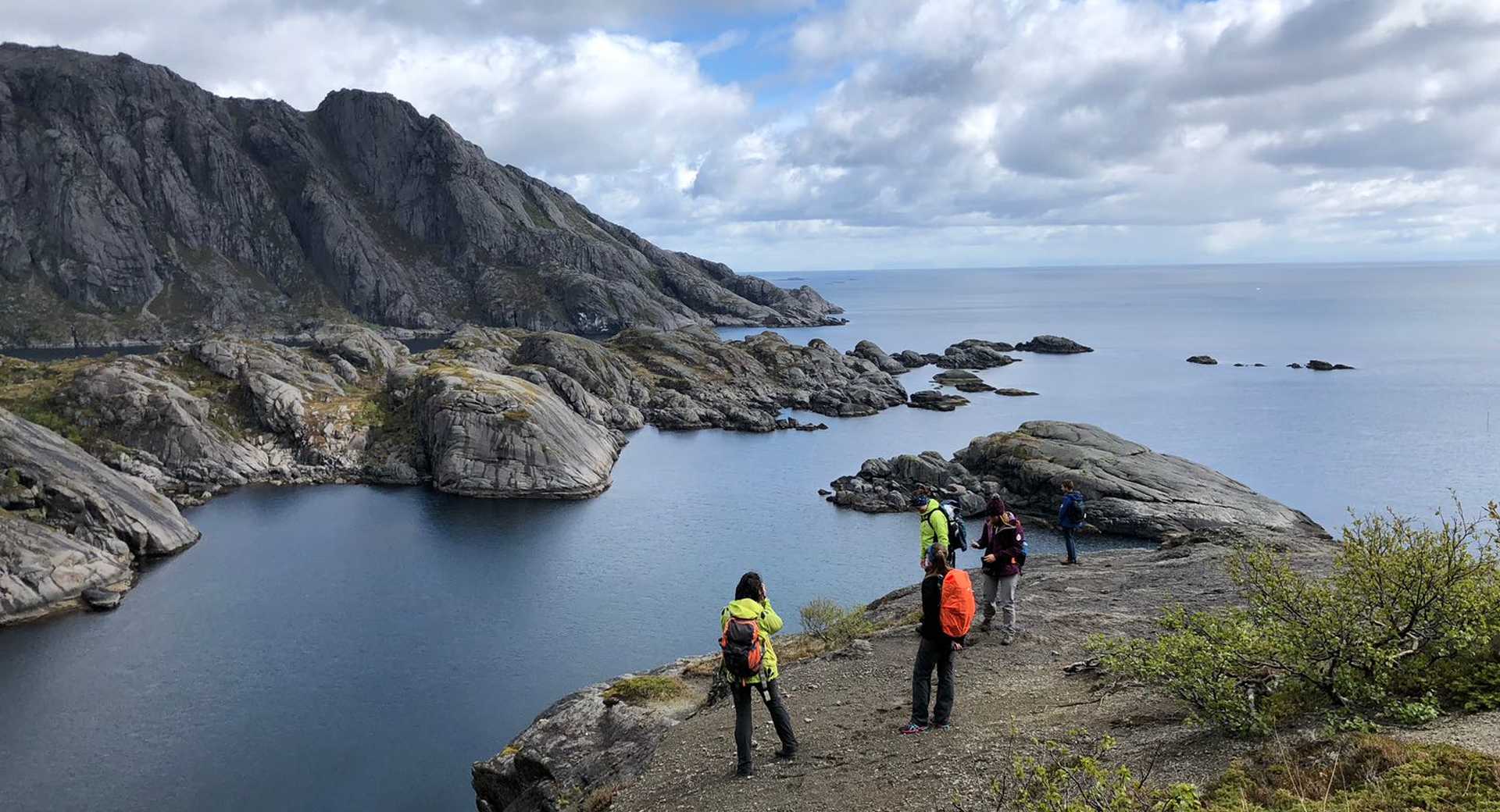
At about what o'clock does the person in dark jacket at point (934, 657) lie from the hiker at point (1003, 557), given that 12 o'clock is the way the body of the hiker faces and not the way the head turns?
The person in dark jacket is roughly at 11 o'clock from the hiker.

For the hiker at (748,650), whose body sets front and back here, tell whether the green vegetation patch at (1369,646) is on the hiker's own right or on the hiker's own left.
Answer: on the hiker's own right

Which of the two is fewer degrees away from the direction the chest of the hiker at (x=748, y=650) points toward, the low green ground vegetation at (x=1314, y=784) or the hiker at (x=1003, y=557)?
the hiker

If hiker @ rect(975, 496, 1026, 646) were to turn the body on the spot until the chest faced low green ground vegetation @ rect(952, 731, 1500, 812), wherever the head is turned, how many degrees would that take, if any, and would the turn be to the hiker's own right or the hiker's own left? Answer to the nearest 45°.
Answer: approximately 45° to the hiker's own left

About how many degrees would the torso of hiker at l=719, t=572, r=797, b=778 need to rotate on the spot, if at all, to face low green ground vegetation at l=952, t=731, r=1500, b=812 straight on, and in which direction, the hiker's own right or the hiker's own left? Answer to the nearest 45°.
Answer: approximately 90° to the hiker's own right

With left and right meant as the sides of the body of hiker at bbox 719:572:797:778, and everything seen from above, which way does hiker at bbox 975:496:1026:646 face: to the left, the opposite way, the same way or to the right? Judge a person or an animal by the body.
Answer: the opposite way

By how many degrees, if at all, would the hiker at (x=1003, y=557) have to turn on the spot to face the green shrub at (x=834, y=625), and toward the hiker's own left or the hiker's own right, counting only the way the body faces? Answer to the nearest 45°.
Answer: approximately 90° to the hiker's own right

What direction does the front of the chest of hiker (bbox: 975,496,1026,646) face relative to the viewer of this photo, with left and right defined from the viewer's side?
facing the viewer and to the left of the viewer

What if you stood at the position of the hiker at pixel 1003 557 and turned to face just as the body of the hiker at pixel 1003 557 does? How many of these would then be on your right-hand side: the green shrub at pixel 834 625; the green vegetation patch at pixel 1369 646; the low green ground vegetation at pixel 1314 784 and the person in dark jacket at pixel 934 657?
1

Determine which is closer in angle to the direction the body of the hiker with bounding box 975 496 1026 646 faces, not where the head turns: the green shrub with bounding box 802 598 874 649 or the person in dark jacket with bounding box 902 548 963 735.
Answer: the person in dark jacket

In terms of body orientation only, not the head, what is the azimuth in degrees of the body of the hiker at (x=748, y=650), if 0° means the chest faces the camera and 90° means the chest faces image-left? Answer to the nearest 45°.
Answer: approximately 225°
